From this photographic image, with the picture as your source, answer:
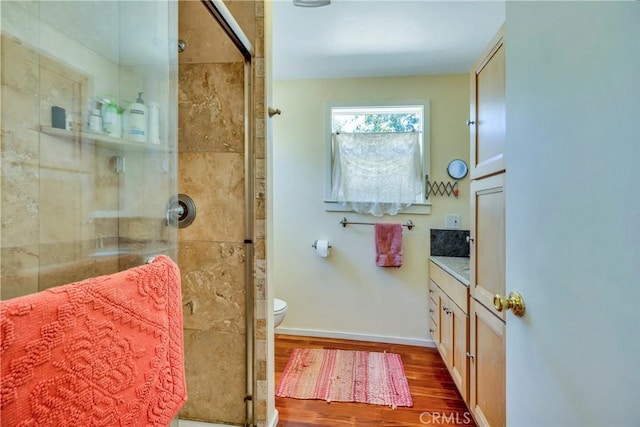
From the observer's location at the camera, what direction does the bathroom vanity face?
facing to the left of the viewer

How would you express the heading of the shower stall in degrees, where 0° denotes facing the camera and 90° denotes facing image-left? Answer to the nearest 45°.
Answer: approximately 315°

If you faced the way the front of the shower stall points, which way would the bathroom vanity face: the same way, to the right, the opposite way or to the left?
the opposite way

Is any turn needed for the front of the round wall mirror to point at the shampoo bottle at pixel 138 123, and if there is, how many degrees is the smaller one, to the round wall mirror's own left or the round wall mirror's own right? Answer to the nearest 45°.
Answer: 0° — it already faces it

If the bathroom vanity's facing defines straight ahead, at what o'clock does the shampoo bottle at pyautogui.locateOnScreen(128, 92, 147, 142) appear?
The shampoo bottle is roughly at 10 o'clock from the bathroom vanity.
